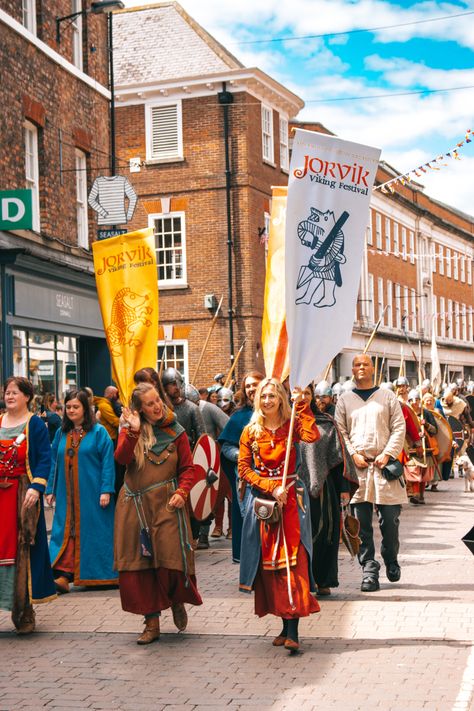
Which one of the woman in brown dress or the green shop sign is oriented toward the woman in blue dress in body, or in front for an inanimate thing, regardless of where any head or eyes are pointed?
the green shop sign

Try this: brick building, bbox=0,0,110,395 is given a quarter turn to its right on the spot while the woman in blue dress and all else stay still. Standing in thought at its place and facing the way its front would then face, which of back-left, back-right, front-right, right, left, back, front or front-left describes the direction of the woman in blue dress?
front-left

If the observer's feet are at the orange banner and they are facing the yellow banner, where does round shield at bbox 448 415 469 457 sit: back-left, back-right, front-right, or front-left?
back-right

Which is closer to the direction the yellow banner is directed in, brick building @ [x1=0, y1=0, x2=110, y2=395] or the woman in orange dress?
the woman in orange dress

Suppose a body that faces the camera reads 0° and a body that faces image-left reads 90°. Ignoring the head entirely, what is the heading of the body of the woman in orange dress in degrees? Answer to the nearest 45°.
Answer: approximately 0°

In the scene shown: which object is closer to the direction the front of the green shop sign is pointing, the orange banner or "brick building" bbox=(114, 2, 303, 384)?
the orange banner

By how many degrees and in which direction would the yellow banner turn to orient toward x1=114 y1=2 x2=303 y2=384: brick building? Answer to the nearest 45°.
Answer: approximately 180°
